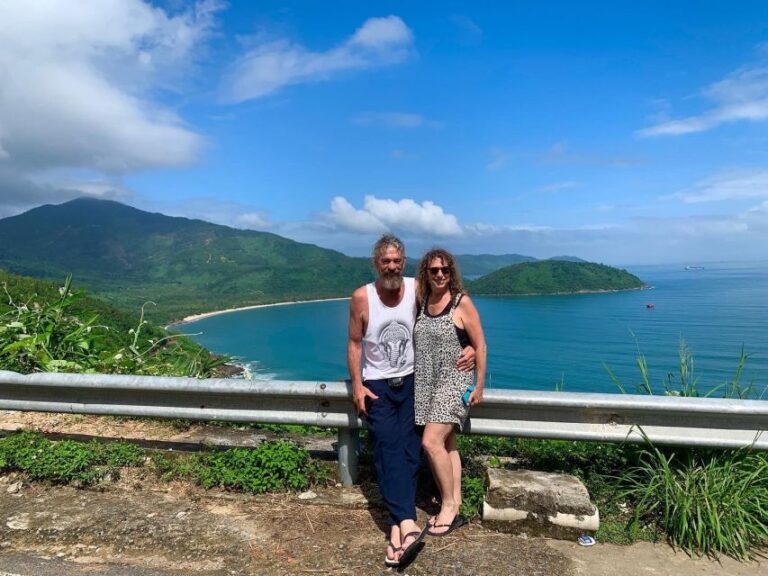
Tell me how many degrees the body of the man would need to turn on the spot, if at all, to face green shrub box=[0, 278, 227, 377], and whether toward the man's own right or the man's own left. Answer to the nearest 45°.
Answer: approximately 135° to the man's own right

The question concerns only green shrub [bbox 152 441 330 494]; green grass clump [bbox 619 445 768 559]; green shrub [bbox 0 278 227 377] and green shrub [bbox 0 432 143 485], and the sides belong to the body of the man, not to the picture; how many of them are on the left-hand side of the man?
1

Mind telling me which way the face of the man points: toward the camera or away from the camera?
toward the camera

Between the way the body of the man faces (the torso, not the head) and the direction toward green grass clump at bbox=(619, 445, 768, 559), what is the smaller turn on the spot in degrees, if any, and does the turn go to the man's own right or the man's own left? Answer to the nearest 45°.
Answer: approximately 90° to the man's own left

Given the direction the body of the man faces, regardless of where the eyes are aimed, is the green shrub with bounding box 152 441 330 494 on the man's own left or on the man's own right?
on the man's own right

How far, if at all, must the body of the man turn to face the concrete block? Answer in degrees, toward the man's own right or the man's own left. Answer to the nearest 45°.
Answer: approximately 90° to the man's own left

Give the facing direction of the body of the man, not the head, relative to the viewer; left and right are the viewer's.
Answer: facing the viewer

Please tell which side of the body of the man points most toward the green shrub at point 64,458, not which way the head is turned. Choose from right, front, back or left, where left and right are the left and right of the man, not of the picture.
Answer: right
